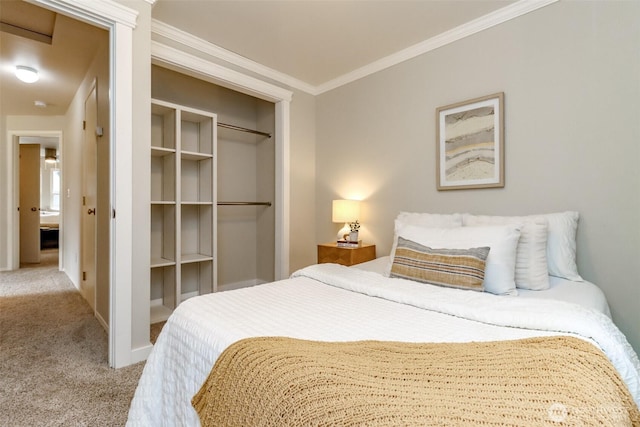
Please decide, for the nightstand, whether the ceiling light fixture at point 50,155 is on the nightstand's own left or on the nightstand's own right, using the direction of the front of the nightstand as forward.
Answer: on the nightstand's own right

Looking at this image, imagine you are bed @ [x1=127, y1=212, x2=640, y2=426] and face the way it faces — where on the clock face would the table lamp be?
The table lamp is roughly at 4 o'clock from the bed.

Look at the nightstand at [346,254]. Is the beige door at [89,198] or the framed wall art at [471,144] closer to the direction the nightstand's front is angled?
the beige door

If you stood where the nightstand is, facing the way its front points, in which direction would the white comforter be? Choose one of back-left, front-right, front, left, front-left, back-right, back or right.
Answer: front-left

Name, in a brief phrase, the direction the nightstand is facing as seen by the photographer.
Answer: facing the viewer and to the left of the viewer

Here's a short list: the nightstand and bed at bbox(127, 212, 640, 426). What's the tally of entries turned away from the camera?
0

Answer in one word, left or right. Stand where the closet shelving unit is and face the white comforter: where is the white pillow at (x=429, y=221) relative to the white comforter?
left

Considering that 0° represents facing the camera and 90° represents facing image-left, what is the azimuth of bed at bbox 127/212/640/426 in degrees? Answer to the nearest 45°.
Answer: approximately 45°

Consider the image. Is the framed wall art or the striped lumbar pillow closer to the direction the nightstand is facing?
the striped lumbar pillow

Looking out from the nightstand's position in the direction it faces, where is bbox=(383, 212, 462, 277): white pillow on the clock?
The white pillow is roughly at 9 o'clock from the nightstand.

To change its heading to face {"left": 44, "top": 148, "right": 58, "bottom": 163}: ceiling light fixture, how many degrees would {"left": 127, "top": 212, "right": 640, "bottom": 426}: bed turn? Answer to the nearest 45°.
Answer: approximately 90° to its right

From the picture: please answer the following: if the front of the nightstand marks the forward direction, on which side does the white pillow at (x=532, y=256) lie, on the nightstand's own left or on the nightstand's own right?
on the nightstand's own left

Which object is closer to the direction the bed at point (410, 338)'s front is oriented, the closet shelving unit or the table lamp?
the closet shelving unit
